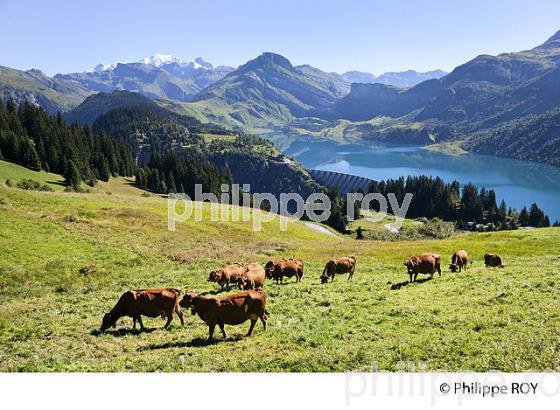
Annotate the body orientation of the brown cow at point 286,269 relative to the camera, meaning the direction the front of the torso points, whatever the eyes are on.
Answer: to the viewer's left

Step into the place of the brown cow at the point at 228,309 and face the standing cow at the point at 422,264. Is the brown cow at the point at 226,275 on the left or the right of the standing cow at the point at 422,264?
left

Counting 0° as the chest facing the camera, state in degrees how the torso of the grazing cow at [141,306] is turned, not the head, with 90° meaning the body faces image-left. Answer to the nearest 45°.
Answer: approximately 90°

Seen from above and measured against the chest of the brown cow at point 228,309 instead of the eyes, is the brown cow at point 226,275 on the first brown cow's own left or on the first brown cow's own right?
on the first brown cow's own right

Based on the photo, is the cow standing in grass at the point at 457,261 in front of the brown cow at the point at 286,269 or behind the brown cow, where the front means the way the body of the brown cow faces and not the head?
behind

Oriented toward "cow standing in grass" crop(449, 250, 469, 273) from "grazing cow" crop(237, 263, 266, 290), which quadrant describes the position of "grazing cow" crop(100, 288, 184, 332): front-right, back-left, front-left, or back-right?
back-right

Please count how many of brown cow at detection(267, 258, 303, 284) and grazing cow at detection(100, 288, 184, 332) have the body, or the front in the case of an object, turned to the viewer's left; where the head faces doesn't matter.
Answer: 2

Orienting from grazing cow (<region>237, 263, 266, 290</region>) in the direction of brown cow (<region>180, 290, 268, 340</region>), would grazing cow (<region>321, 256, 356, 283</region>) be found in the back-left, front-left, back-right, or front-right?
back-left

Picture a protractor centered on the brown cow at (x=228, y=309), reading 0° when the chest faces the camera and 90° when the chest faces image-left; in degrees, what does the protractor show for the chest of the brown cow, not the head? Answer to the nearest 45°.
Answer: approximately 90°

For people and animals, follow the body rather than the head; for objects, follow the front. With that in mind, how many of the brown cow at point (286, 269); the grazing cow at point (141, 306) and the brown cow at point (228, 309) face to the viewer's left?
3
